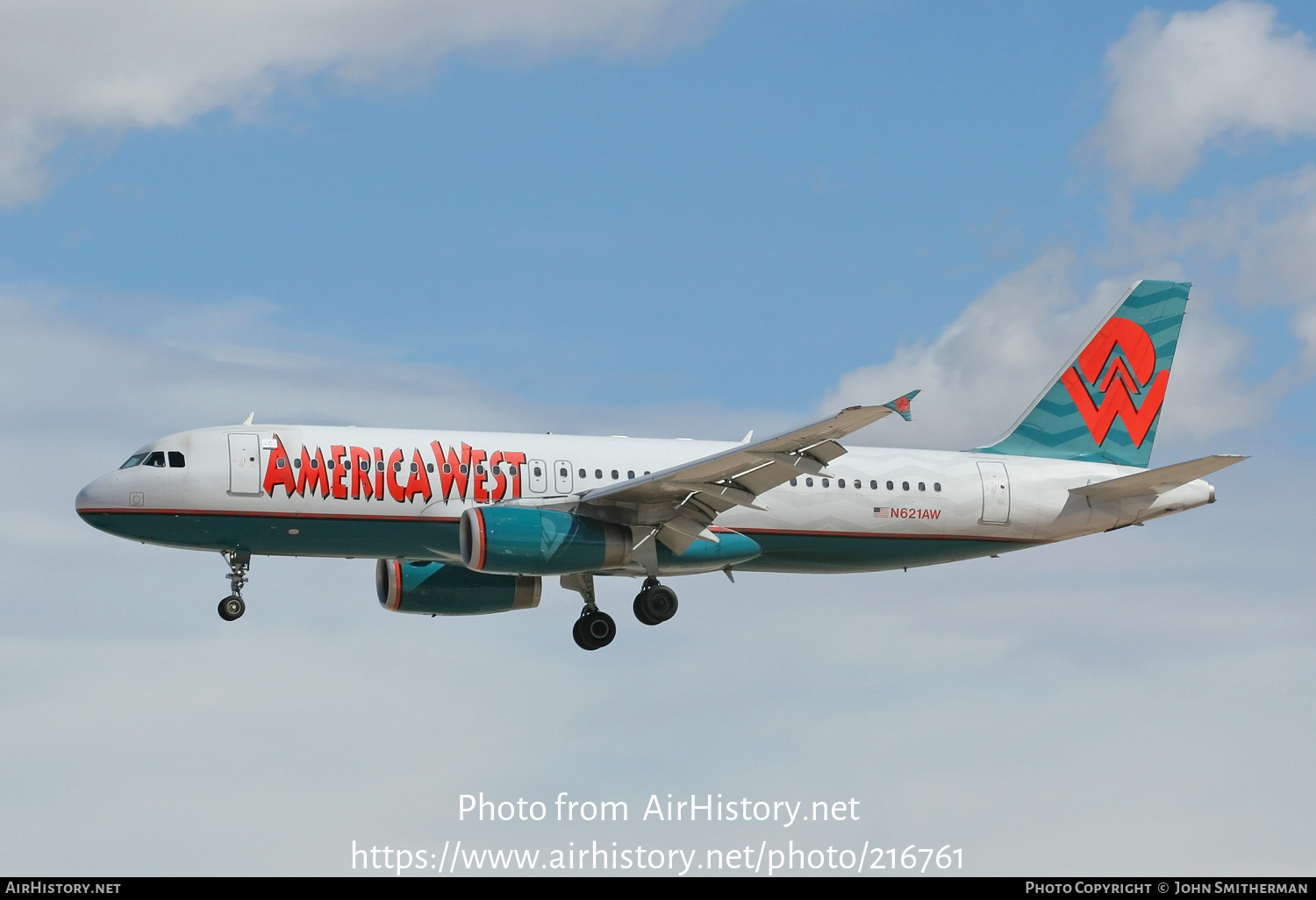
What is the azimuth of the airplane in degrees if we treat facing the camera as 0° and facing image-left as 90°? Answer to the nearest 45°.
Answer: approximately 90°
